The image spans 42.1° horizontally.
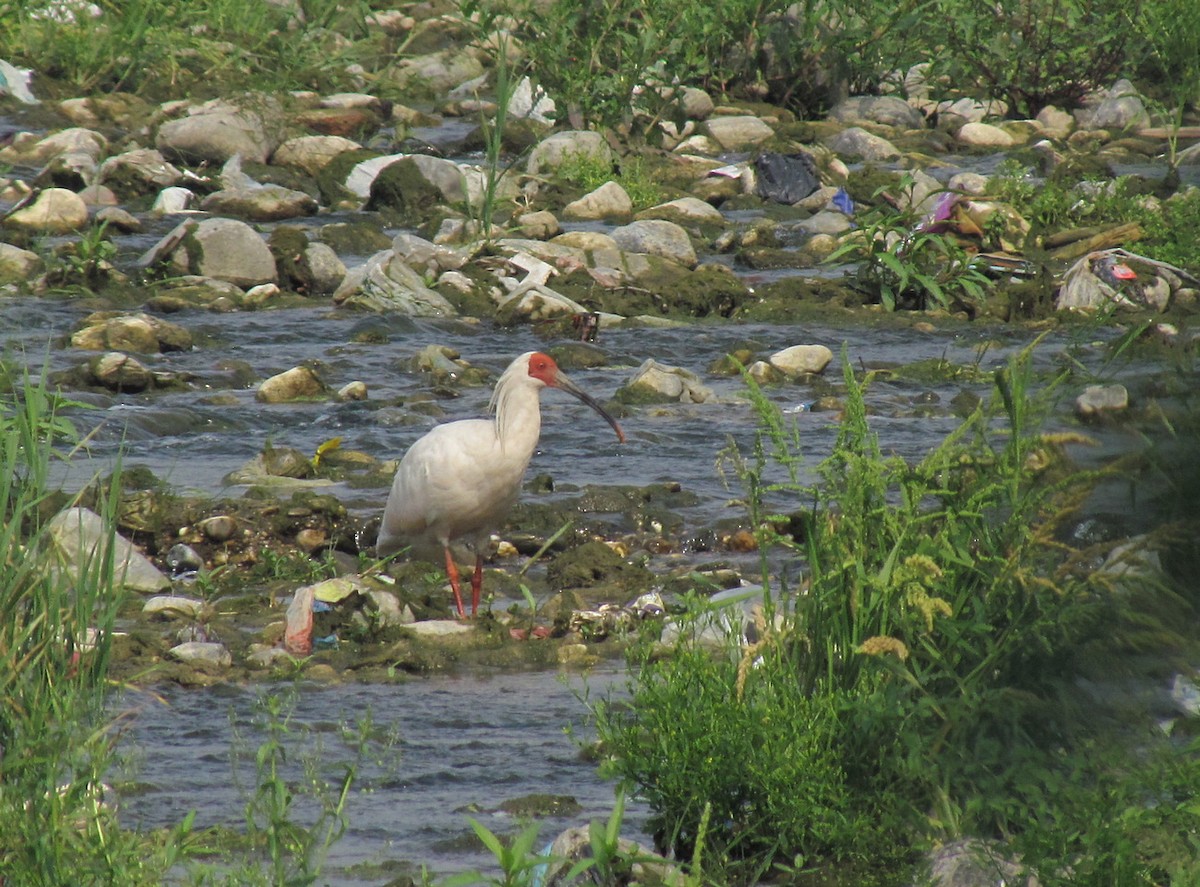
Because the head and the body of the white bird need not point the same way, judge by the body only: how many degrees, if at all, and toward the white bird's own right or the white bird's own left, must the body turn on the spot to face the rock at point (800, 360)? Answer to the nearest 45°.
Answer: approximately 45° to the white bird's own left

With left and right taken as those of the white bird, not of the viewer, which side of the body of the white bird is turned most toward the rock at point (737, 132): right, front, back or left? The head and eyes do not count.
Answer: left

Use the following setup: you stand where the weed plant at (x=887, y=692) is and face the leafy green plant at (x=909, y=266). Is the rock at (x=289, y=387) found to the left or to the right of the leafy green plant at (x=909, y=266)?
left

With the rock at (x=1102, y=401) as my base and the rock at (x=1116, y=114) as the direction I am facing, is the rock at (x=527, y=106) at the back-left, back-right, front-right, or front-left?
front-left

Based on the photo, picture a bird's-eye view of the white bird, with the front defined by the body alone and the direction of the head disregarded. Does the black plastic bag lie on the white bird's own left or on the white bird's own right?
on the white bird's own left

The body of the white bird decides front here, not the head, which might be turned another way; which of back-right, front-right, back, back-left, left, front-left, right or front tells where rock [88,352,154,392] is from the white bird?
back-left

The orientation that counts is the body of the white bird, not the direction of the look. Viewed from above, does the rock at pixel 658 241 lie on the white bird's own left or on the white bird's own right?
on the white bird's own left

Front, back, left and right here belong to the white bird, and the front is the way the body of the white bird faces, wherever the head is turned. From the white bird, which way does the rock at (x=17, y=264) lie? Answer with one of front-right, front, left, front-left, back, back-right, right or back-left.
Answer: back-left

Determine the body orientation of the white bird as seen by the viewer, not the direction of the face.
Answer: to the viewer's right

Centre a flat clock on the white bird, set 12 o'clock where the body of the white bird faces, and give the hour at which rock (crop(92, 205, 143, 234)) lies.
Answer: The rock is roughly at 8 o'clock from the white bird.

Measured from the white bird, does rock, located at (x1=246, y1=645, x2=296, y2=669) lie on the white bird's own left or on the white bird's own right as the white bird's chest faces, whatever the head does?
on the white bird's own right

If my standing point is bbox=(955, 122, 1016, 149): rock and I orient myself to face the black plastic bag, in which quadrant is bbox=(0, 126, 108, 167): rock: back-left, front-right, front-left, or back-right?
front-right

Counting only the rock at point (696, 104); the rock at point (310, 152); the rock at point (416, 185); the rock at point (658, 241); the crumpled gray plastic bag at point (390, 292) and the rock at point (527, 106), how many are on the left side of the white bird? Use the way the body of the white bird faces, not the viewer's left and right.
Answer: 6

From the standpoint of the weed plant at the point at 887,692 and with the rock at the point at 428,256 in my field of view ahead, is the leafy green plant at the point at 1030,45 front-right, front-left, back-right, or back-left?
front-right

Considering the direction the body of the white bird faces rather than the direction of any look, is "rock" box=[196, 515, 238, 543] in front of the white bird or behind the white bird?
behind

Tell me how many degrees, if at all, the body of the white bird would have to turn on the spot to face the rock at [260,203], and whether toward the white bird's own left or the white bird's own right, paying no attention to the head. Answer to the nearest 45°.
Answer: approximately 90° to the white bird's own left

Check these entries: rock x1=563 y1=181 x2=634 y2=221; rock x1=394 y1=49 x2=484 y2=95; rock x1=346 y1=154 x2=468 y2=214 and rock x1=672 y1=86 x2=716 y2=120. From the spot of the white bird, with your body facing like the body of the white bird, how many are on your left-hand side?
4
